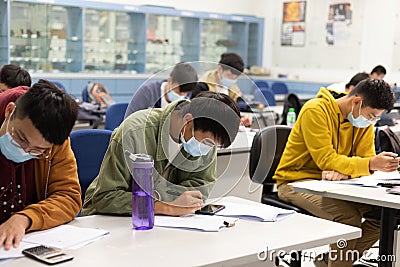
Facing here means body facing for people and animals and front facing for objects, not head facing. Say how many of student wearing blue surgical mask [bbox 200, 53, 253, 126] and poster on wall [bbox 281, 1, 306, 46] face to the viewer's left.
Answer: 0

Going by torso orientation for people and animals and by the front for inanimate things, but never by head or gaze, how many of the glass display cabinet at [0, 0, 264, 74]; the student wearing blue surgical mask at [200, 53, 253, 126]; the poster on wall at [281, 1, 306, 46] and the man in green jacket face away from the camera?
0

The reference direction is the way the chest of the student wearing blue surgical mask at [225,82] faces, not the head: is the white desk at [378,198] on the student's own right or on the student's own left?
on the student's own left

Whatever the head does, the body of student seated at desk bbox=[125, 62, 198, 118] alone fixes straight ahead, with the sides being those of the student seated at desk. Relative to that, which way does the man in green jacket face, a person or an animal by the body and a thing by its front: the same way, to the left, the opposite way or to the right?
the same way

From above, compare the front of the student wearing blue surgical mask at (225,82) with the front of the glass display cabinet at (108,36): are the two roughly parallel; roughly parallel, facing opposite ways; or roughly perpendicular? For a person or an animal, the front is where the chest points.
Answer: roughly parallel

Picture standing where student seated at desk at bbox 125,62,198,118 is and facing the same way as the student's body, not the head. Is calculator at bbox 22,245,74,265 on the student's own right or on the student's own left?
on the student's own right

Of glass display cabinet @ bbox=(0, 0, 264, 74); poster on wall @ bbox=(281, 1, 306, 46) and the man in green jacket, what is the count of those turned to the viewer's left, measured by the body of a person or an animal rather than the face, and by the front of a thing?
0

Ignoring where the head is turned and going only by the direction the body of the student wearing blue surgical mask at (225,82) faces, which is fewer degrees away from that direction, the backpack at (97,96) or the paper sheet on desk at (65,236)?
the paper sheet on desk

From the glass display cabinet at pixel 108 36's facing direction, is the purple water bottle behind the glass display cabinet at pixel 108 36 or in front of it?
in front

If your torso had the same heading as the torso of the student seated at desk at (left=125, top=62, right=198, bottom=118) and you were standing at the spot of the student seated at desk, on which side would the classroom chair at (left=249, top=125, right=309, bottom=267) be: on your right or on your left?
on your left

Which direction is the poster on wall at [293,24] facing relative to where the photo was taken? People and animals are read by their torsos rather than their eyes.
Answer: toward the camera

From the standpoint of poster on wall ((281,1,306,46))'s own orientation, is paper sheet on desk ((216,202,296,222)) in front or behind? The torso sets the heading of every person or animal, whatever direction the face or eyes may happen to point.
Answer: in front

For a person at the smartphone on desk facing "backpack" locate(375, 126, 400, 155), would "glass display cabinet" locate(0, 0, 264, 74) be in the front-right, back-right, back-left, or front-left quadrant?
front-left

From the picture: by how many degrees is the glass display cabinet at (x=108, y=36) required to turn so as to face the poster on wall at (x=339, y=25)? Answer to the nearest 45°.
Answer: approximately 45° to its left

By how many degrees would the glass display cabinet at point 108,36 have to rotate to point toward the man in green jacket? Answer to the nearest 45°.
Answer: approximately 45° to its right

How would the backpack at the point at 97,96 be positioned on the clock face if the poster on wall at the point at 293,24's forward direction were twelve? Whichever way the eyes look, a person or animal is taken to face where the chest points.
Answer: The backpack is roughly at 1 o'clock from the poster on wall.
